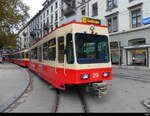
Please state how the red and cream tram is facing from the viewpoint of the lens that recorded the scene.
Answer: facing the viewer and to the right of the viewer
